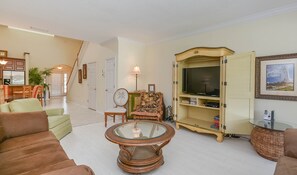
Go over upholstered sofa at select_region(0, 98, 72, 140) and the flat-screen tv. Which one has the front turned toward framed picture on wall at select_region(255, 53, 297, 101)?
the upholstered sofa

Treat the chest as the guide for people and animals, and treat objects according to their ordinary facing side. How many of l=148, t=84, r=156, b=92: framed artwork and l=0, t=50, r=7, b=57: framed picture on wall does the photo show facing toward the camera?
2

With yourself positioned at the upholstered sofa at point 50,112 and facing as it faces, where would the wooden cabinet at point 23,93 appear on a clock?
The wooden cabinet is roughly at 7 o'clock from the upholstered sofa.

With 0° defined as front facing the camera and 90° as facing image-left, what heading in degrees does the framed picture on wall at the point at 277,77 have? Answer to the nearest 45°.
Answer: approximately 45°

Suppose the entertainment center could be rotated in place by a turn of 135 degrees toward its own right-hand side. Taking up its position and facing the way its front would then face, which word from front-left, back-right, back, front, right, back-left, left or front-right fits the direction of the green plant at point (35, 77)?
left

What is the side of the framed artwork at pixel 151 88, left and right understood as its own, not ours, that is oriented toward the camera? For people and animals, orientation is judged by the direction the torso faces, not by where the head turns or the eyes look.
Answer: front

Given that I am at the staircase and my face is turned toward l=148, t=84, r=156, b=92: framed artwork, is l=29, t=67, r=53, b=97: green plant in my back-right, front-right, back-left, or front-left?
back-right

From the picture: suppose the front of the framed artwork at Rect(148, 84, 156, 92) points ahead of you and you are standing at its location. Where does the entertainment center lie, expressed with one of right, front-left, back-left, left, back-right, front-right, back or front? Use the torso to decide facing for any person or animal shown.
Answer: front-left

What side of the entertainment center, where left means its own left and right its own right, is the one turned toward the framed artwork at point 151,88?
right

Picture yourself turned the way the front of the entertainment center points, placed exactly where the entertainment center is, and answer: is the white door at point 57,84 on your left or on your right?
on your right

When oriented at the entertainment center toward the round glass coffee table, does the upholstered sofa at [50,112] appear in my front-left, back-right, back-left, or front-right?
front-right

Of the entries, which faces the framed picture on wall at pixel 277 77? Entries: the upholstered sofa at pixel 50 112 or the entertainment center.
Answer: the upholstered sofa

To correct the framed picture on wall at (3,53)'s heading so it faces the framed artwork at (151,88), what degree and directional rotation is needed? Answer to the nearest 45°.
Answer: approximately 45° to its left

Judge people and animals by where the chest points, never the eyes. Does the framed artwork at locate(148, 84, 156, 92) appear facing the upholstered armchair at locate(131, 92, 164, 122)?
yes

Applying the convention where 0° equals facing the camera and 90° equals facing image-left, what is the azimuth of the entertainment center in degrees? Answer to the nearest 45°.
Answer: approximately 45°

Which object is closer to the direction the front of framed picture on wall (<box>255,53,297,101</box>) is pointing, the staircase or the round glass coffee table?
the round glass coffee table

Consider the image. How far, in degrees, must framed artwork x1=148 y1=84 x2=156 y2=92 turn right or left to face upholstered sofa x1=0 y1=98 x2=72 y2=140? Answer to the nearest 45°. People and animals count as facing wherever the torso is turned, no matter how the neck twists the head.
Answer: approximately 45° to its right
